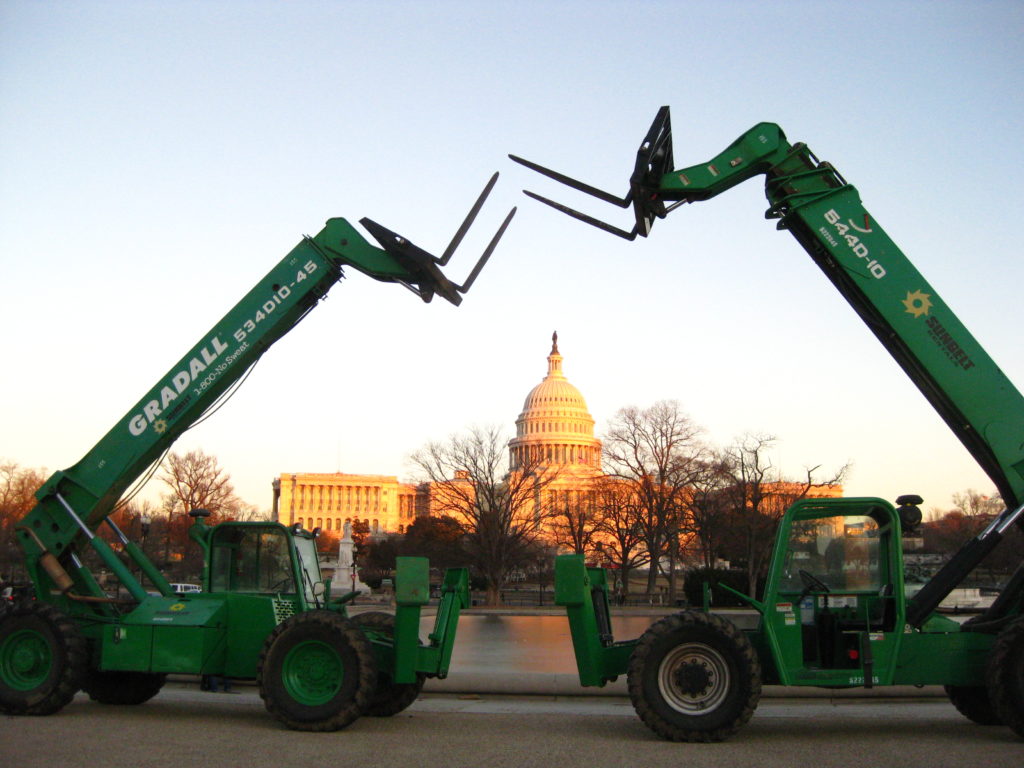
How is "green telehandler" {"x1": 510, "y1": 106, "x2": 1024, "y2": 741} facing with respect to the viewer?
to the viewer's left

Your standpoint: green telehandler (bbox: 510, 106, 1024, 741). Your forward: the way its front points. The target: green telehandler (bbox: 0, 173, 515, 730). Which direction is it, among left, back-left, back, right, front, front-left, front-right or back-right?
front
